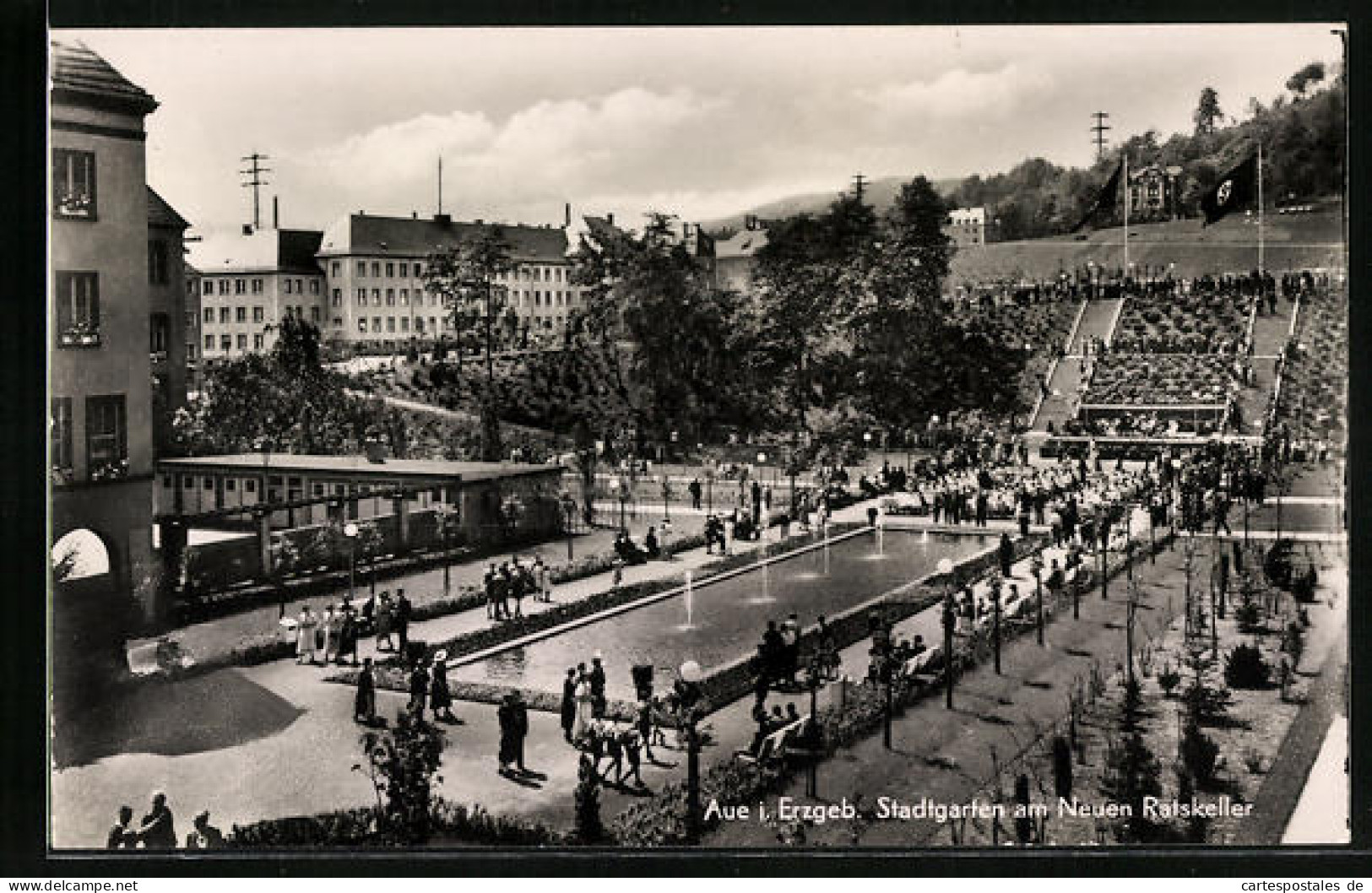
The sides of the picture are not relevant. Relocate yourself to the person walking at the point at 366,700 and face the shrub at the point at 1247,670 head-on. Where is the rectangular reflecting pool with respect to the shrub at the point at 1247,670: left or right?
left

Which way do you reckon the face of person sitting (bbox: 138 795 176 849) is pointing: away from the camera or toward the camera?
away from the camera

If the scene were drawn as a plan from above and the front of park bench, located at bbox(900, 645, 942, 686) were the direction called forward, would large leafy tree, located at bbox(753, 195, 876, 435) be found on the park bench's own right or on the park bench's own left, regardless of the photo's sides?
on the park bench's own right

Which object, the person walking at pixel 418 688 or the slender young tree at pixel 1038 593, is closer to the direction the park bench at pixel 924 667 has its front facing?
the person walking

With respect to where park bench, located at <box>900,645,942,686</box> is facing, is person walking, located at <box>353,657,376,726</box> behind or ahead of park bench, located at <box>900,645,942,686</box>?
ahead

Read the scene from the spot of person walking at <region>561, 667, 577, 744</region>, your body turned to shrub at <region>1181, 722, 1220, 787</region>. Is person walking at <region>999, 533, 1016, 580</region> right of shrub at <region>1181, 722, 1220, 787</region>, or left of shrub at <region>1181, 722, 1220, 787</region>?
left
